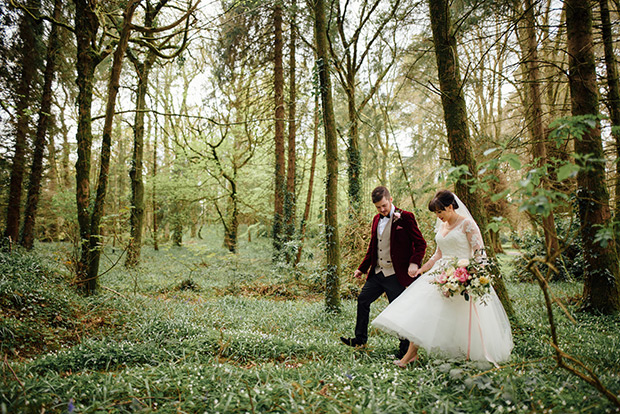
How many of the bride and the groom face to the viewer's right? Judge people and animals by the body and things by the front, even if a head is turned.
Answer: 0

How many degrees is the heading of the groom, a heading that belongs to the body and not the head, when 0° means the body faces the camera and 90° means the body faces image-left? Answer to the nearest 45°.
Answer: approximately 45°

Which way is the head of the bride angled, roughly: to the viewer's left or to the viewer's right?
to the viewer's left

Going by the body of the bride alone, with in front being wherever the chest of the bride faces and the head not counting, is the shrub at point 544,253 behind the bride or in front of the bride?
behind

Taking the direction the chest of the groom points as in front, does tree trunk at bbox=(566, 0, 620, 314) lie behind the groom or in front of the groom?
behind
